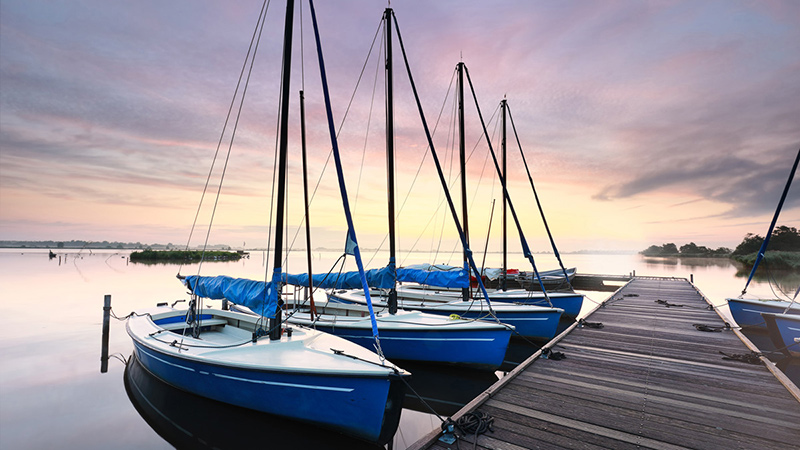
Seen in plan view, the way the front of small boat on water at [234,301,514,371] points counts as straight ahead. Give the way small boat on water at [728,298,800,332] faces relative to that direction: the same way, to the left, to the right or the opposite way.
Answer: the opposite way

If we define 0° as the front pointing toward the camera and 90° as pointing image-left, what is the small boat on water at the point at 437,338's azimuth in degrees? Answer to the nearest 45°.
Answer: approximately 315°

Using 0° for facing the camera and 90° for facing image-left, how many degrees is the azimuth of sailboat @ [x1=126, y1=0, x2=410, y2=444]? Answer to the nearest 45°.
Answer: approximately 315°

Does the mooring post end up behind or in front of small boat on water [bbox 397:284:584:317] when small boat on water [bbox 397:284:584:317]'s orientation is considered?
behind

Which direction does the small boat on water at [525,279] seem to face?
to the viewer's right

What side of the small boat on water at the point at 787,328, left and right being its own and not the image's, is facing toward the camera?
left

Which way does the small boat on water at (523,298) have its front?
to the viewer's right

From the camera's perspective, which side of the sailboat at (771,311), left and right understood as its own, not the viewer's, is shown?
left
